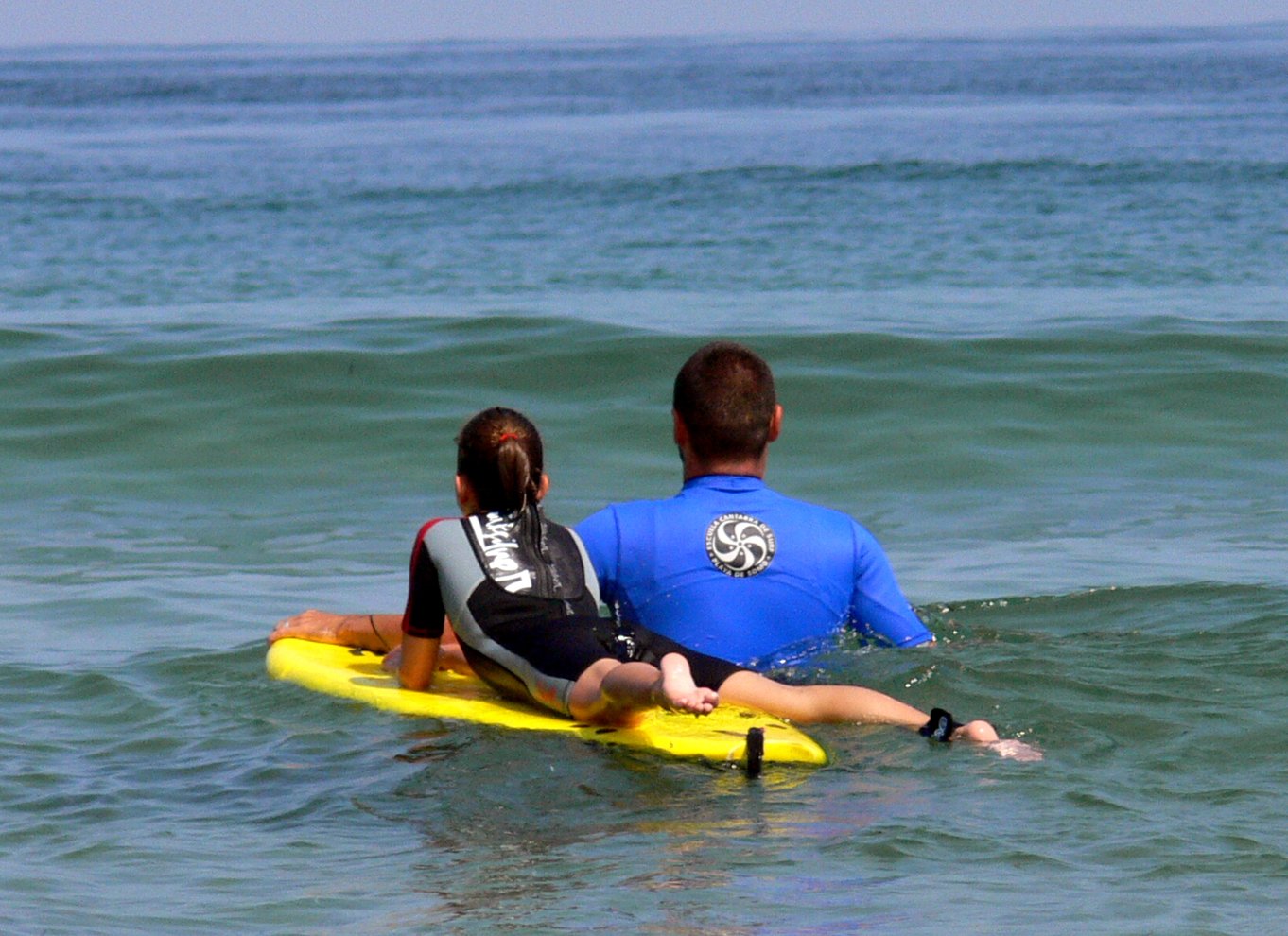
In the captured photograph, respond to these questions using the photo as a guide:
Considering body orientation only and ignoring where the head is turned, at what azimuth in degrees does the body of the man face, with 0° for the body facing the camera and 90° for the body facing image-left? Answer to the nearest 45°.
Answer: approximately 180°

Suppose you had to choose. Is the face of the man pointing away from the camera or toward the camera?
away from the camera
